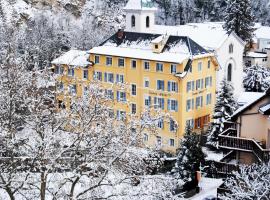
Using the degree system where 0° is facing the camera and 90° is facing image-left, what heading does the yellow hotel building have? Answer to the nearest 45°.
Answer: approximately 45°

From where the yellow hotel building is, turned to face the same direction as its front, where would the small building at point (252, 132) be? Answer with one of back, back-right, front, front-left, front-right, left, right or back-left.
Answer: front-left

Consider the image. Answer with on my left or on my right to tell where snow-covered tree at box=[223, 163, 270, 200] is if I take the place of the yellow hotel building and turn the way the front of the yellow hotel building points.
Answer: on my left

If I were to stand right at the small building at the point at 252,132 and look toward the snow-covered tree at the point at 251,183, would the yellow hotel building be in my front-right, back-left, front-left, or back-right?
back-right

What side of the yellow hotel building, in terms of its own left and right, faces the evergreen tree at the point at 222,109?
left

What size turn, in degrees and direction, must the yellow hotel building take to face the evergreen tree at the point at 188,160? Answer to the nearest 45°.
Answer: approximately 45° to its left
